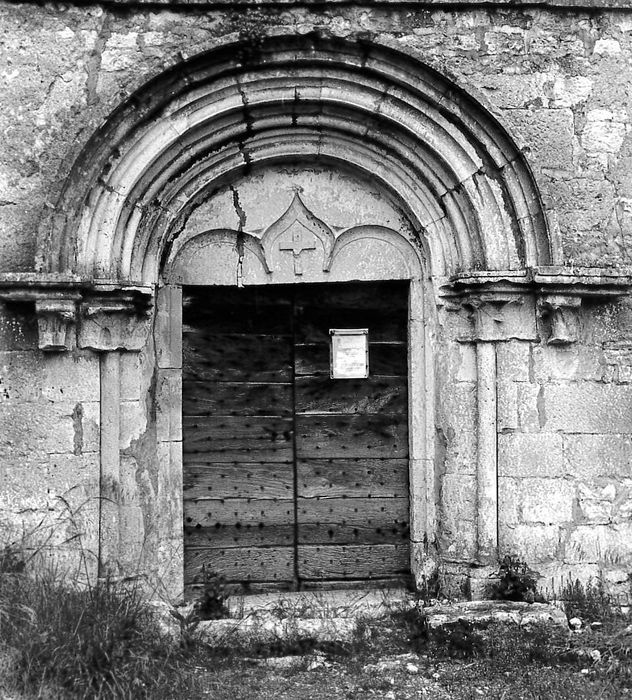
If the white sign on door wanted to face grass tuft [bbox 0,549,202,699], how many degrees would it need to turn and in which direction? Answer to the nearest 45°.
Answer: approximately 45° to its right

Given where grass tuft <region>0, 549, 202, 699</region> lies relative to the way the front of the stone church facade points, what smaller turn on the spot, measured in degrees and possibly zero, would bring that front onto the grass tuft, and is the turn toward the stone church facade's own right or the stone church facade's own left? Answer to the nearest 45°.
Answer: approximately 45° to the stone church facade's own right

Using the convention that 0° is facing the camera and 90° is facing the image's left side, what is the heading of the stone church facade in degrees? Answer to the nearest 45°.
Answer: approximately 0°
